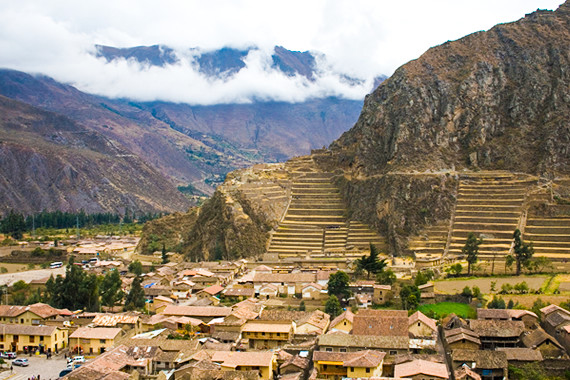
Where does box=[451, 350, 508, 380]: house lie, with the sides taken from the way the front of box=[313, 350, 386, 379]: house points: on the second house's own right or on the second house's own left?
on the second house's own left

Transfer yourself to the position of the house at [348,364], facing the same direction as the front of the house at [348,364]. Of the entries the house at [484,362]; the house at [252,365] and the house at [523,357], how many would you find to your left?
2

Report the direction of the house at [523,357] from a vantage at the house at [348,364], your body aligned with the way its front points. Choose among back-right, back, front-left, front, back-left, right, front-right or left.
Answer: left

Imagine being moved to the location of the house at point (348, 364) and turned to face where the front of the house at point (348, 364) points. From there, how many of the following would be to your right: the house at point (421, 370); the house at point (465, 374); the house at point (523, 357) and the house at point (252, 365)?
1

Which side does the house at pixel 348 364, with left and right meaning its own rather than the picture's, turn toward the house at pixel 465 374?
left

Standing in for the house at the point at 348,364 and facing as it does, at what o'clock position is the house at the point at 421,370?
the house at the point at 421,370 is roughly at 10 o'clock from the house at the point at 348,364.

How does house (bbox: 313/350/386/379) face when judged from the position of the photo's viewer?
facing the viewer

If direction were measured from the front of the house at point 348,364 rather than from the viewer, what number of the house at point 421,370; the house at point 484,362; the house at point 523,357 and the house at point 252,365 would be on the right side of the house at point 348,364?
1

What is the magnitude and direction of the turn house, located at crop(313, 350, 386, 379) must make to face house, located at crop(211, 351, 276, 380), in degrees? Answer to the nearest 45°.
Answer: approximately 90° to its right

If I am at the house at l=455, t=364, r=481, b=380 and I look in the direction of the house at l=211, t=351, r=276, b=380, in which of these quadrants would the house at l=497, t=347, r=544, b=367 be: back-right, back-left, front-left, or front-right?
back-right
